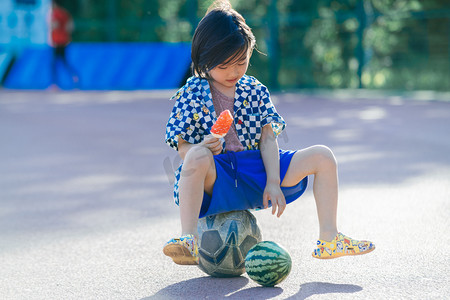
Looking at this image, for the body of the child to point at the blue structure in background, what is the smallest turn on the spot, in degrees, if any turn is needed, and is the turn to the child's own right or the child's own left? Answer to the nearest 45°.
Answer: approximately 180°

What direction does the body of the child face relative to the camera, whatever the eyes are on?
toward the camera
